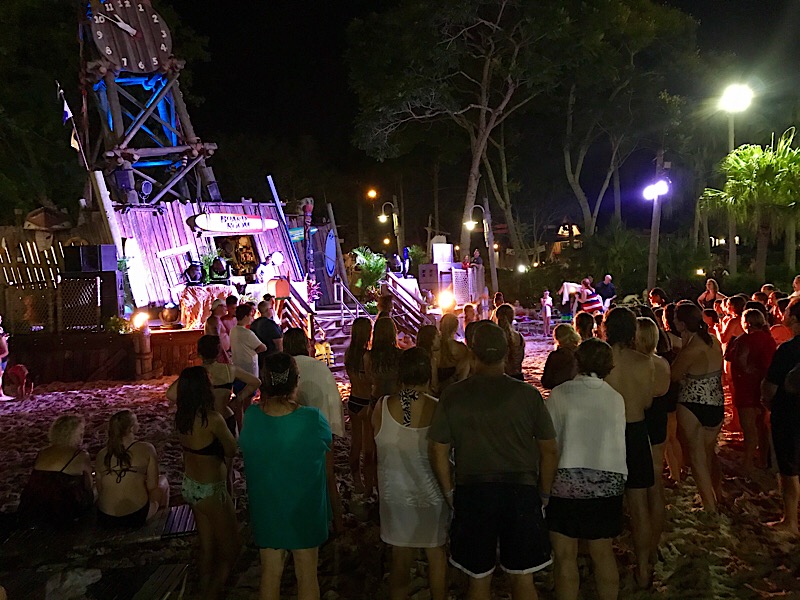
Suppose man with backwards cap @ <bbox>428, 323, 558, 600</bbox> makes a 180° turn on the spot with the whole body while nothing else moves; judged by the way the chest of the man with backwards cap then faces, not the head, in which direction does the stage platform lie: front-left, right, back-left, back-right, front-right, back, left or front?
back-right

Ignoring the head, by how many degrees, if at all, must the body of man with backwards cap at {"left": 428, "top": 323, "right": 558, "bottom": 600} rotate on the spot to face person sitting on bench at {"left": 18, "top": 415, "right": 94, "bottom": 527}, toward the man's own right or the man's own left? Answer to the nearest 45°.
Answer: approximately 90° to the man's own left

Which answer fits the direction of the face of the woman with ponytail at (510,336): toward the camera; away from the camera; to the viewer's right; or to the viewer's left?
away from the camera

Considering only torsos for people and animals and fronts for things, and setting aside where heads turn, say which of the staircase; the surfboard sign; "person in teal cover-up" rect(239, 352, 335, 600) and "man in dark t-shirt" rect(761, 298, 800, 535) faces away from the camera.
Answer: the person in teal cover-up

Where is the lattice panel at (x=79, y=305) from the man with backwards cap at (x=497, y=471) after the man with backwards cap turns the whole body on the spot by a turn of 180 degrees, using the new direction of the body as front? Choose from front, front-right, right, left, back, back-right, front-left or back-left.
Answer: back-right

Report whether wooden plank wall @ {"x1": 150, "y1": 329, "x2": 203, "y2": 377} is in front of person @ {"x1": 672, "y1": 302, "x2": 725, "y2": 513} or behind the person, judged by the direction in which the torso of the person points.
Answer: in front

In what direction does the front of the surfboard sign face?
toward the camera

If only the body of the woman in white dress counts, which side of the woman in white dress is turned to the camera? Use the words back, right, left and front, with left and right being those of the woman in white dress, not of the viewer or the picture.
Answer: back

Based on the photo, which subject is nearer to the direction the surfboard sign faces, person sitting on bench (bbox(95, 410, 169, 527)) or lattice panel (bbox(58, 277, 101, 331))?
the person sitting on bench

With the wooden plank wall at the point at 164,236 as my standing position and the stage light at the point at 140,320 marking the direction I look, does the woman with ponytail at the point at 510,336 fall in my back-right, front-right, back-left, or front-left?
front-left

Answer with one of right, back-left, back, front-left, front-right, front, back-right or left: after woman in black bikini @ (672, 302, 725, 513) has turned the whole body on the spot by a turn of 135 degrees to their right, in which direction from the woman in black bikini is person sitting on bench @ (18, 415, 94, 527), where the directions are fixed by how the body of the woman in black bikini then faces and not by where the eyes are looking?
back-right

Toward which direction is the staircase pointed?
toward the camera

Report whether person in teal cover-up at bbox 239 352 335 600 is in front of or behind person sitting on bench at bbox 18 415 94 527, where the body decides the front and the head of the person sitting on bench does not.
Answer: behind

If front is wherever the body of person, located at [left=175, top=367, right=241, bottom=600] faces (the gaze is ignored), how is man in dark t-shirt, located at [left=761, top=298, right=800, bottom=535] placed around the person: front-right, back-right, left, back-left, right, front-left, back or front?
front-right

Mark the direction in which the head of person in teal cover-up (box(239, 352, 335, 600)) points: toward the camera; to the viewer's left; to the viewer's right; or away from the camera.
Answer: away from the camera

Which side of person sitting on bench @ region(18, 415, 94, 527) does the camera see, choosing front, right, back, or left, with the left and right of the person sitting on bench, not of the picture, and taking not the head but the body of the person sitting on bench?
back

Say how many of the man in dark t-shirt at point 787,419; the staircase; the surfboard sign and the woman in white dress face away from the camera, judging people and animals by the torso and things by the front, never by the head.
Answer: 1

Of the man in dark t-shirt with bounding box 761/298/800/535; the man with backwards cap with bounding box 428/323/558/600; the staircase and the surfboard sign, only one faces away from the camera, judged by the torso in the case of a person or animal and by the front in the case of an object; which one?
the man with backwards cap

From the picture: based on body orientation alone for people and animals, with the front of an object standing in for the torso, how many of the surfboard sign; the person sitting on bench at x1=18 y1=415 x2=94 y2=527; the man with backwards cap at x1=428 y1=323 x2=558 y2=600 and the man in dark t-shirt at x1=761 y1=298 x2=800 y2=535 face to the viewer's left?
1
